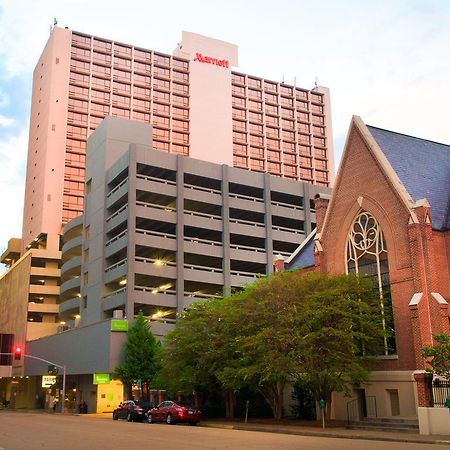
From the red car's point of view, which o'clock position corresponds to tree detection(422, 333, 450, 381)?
The tree is roughly at 6 o'clock from the red car.

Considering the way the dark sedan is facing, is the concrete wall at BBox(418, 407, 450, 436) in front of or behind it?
behind

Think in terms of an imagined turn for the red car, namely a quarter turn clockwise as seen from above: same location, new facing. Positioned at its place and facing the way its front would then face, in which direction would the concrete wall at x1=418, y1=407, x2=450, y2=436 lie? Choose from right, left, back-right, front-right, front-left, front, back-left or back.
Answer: right

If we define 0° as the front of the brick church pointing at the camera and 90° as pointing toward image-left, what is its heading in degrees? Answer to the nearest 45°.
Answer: approximately 45°

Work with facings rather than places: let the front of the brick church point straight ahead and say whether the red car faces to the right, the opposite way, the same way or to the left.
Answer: to the right

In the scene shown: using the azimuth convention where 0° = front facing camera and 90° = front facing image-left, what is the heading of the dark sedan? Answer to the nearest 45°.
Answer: approximately 135°

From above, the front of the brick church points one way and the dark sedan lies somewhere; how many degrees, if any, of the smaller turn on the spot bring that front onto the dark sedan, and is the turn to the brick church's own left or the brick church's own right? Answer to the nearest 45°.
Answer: approximately 45° to the brick church's own right

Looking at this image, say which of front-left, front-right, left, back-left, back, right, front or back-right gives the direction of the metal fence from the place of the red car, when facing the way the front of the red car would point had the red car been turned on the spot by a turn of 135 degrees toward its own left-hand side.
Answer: front-left

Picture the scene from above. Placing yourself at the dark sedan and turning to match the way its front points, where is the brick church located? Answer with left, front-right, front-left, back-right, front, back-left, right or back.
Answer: back

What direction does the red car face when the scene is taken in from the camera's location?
facing away from the viewer and to the left of the viewer

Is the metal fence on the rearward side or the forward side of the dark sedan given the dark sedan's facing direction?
on the rearward side

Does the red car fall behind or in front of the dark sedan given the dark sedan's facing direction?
behind
